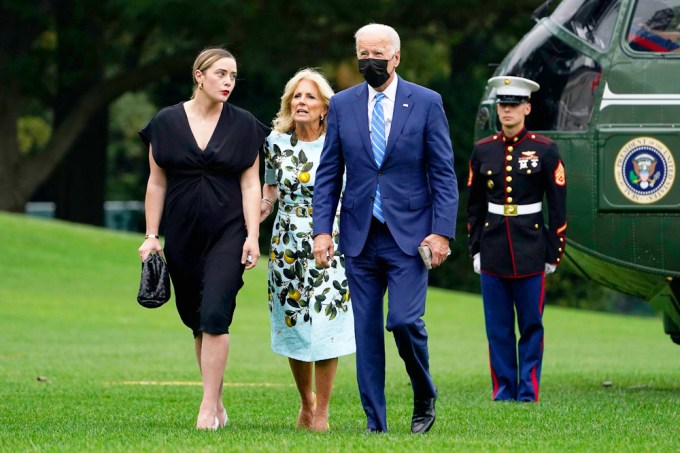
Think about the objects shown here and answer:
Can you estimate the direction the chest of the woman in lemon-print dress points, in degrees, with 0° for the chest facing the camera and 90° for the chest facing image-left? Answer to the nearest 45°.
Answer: approximately 0°

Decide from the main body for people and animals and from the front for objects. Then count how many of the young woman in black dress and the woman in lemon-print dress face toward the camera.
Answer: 2

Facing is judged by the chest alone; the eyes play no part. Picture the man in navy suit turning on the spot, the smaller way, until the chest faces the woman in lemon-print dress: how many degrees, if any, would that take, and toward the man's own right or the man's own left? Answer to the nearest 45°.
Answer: approximately 135° to the man's own right

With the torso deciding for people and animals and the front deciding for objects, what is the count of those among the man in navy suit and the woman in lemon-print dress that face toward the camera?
2

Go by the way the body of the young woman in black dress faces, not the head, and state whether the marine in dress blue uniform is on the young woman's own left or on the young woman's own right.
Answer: on the young woman's own left
